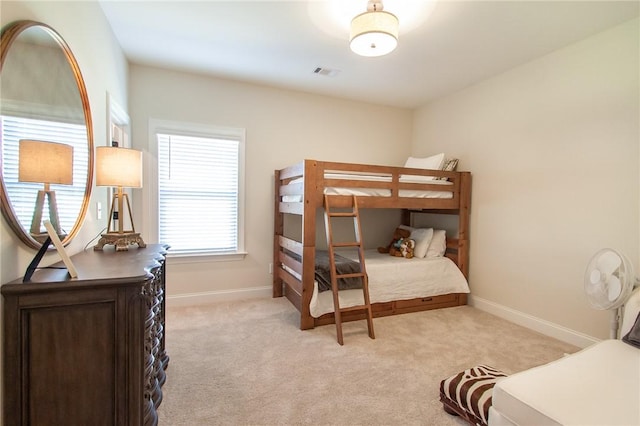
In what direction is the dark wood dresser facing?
to the viewer's right

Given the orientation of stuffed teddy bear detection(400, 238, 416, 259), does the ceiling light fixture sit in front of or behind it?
in front

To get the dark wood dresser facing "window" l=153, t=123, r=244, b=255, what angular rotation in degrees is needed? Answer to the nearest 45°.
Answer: approximately 45° to its left

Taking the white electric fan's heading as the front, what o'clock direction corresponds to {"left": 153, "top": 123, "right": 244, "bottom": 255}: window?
The window is roughly at 1 o'clock from the white electric fan.

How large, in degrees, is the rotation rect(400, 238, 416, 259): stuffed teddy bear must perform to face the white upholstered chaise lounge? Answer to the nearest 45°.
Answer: approximately 45° to its left

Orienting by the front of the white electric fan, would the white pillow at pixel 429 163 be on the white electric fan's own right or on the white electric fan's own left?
on the white electric fan's own right

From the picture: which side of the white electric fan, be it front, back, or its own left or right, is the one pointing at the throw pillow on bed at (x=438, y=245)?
right

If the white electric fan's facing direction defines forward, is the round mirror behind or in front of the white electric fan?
in front

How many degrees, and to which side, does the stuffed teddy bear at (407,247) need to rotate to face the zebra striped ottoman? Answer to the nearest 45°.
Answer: approximately 45° to its left

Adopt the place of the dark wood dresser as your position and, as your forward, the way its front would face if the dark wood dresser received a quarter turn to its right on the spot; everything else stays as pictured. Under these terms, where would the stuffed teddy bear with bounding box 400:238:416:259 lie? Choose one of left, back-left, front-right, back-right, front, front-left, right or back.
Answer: left

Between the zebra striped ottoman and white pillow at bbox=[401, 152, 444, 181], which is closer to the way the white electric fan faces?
the zebra striped ottoman

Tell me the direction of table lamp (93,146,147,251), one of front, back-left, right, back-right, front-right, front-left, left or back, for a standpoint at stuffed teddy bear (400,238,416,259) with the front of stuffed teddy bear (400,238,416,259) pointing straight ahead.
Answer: front

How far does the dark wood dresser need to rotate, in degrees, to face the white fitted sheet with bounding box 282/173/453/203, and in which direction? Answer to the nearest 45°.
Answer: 0° — it already faces it

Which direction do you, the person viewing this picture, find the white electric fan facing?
facing the viewer and to the left of the viewer

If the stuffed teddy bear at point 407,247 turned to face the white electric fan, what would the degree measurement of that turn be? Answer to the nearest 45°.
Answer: approximately 90° to its left

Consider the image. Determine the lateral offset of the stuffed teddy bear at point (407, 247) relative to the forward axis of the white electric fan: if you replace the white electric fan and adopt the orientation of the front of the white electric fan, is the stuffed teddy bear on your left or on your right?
on your right
